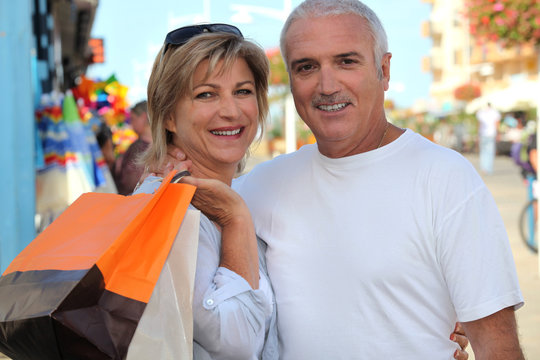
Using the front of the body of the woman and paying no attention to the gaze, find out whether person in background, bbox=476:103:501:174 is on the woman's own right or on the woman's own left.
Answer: on the woman's own left

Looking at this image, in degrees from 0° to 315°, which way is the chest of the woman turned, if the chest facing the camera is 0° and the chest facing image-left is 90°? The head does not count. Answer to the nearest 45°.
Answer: approximately 315°

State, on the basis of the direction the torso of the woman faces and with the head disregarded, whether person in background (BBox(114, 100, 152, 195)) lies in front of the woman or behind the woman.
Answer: behind

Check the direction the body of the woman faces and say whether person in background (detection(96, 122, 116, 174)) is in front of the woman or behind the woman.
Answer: behind

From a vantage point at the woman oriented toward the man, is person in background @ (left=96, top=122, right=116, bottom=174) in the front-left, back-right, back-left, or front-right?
back-left

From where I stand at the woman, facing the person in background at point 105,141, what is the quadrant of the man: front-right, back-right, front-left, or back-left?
back-right
